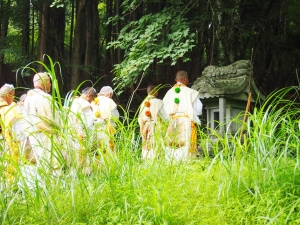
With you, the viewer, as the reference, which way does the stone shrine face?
facing the viewer and to the left of the viewer
